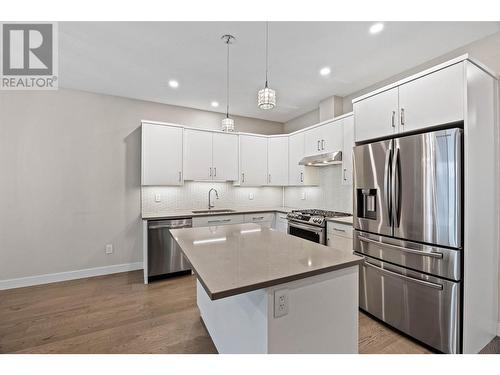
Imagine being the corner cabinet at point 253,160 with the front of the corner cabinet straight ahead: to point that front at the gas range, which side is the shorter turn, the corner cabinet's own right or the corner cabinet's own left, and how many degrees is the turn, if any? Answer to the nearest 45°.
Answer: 0° — it already faces it

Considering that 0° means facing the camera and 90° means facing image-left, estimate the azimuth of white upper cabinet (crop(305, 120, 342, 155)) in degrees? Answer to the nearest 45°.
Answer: approximately 45°

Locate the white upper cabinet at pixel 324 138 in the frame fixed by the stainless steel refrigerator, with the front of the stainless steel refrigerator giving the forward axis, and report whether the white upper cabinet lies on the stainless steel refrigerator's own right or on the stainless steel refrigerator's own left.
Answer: on the stainless steel refrigerator's own right

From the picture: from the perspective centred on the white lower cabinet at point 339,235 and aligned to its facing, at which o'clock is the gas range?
The gas range is roughly at 3 o'clock from the white lower cabinet.

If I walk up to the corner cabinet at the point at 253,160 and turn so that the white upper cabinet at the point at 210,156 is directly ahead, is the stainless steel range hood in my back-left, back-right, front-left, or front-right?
back-left

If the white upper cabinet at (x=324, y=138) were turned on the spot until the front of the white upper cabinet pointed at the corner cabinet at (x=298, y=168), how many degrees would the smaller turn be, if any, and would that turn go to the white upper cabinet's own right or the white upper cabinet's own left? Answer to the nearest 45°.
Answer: approximately 90° to the white upper cabinet's own right

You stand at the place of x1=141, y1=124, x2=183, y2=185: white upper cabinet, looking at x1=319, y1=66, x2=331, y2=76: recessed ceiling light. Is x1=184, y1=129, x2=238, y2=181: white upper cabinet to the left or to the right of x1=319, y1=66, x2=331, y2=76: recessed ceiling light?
left

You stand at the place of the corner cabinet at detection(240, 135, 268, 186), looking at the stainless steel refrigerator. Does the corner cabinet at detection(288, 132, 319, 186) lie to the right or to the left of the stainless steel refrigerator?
left

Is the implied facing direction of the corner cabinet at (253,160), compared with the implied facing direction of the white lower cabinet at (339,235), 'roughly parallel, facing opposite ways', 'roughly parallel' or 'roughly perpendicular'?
roughly perpendicular
